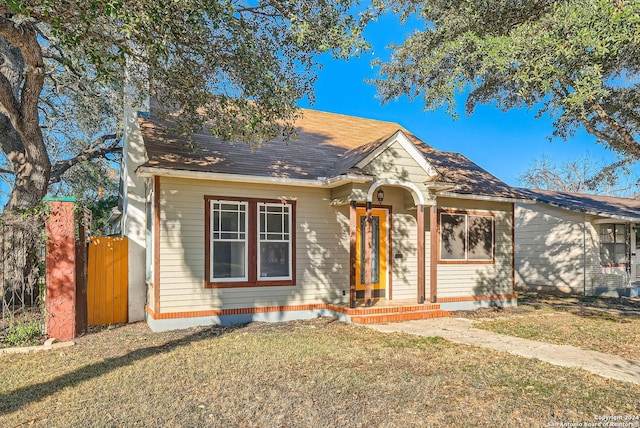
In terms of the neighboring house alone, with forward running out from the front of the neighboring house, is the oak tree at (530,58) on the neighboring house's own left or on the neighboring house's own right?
on the neighboring house's own right

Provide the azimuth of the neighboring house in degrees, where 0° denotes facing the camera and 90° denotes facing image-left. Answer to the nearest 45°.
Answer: approximately 315°

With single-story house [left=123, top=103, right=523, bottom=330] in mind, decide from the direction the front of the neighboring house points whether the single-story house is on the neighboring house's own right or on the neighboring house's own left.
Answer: on the neighboring house's own right

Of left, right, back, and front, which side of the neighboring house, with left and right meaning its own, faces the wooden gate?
right
